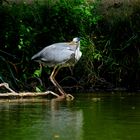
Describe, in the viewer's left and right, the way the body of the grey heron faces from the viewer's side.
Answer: facing to the right of the viewer
